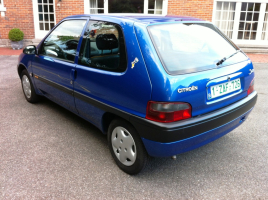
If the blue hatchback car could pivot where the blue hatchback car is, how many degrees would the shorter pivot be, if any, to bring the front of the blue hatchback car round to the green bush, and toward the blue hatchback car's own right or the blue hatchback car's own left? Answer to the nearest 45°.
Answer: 0° — it already faces it

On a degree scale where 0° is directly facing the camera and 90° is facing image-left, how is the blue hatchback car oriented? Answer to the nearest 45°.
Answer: approximately 135°
